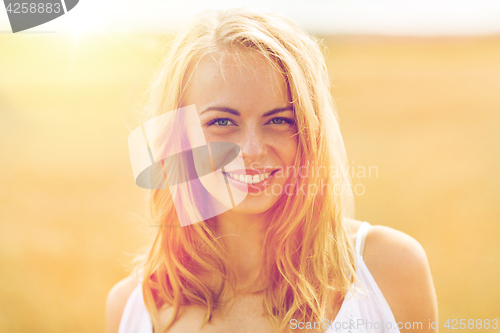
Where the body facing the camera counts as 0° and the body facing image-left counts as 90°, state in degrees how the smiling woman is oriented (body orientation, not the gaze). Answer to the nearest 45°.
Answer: approximately 0°
